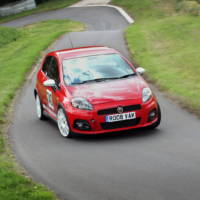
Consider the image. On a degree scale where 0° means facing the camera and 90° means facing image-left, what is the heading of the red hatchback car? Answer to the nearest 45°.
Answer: approximately 315°
